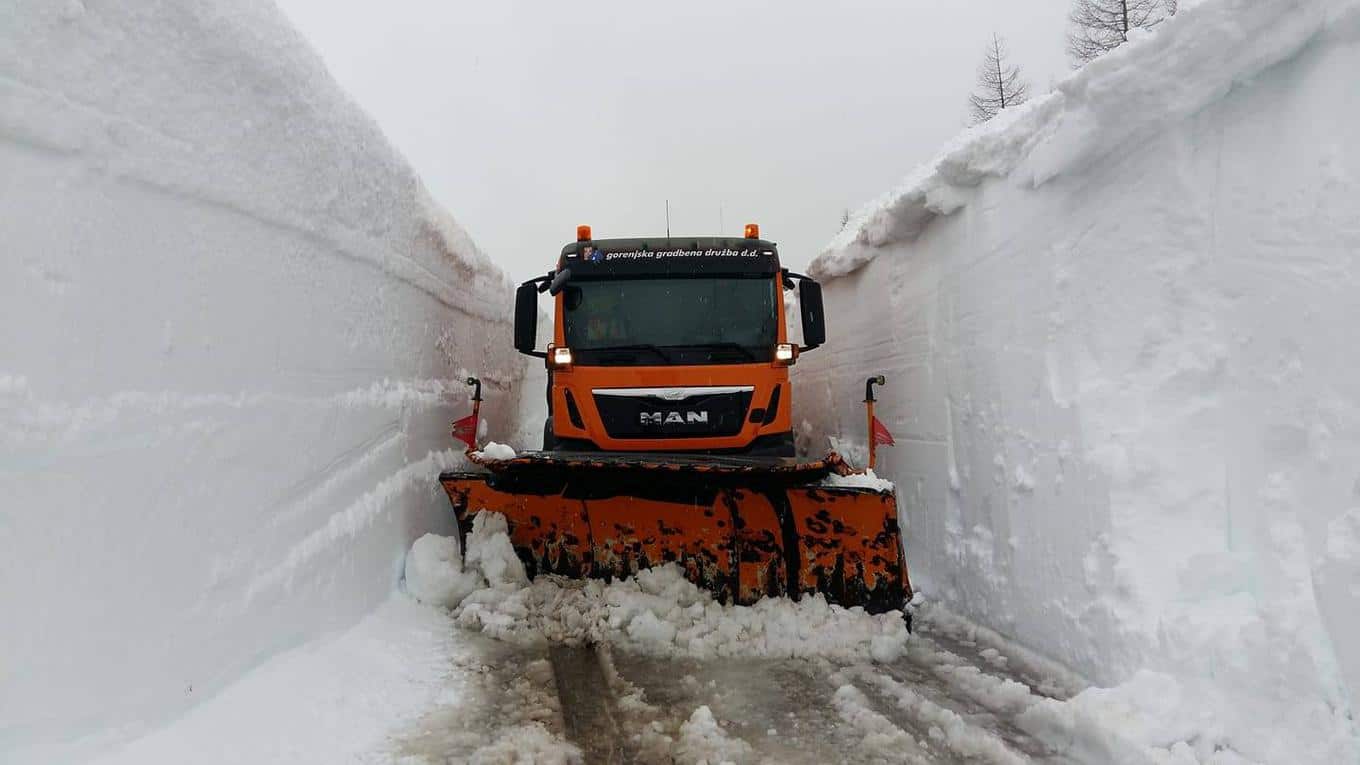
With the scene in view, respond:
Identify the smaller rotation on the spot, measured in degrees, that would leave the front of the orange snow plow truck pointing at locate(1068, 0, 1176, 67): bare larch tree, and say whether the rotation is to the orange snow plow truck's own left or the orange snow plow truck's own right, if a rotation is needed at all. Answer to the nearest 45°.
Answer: approximately 135° to the orange snow plow truck's own left

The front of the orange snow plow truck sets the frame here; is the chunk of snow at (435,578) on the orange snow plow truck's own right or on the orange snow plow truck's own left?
on the orange snow plow truck's own right

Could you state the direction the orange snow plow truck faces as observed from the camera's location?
facing the viewer
